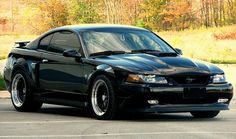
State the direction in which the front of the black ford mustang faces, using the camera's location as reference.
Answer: facing the viewer and to the right of the viewer
